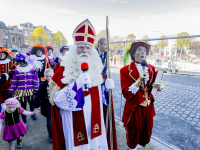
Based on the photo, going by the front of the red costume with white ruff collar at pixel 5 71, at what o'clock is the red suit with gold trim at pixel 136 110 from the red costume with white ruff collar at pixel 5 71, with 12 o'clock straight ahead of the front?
the red suit with gold trim at pixel 136 110 is roughly at 11 o'clock from the red costume with white ruff collar at pixel 5 71.

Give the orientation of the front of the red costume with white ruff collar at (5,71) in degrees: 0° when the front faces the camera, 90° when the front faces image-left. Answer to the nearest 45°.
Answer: approximately 0°
